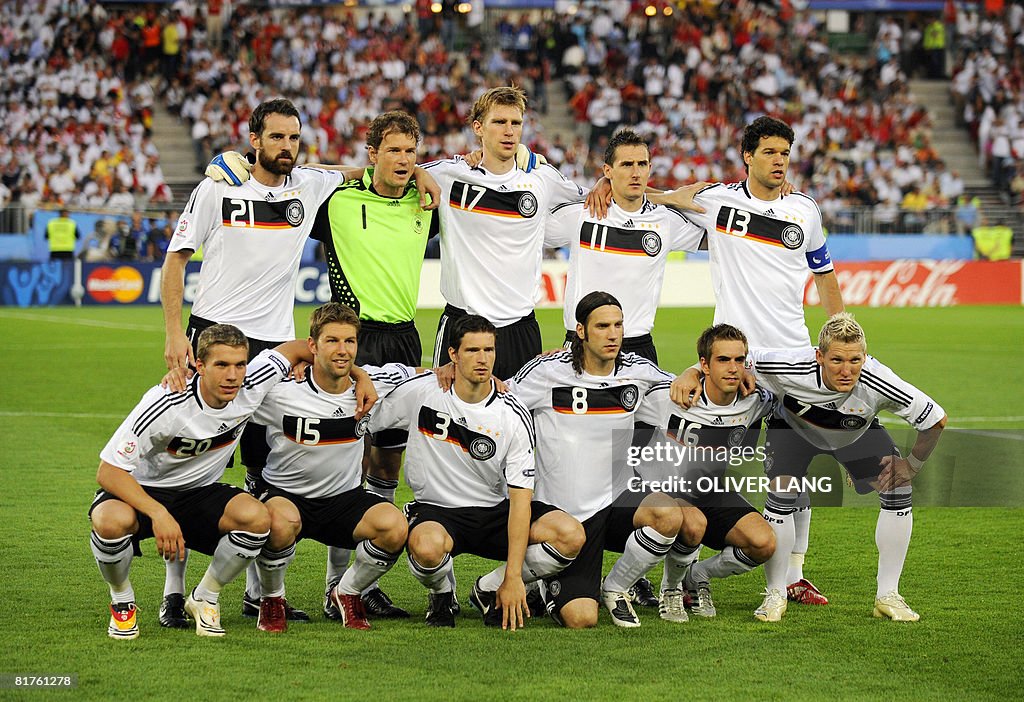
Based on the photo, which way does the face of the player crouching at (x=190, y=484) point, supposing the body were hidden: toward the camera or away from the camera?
toward the camera

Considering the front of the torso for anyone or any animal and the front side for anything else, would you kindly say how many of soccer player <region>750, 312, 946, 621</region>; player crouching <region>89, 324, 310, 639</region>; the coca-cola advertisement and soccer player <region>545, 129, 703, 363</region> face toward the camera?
4

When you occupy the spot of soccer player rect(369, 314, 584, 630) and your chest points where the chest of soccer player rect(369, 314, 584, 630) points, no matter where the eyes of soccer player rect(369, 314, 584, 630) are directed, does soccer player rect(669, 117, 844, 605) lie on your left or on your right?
on your left

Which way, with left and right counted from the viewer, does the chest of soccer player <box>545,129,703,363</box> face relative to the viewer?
facing the viewer

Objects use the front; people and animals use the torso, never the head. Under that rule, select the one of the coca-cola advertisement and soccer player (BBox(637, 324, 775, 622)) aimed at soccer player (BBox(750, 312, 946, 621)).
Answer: the coca-cola advertisement

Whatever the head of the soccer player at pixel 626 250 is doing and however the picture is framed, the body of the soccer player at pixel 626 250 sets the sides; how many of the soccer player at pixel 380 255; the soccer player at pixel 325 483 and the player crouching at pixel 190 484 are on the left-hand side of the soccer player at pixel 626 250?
0

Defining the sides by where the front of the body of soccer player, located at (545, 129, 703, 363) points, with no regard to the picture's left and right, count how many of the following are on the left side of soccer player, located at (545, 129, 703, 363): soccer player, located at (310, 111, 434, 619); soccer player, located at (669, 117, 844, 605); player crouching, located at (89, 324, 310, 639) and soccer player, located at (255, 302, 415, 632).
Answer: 1

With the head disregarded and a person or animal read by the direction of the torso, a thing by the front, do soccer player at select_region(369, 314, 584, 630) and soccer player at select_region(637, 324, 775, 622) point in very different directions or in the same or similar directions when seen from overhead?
same or similar directions

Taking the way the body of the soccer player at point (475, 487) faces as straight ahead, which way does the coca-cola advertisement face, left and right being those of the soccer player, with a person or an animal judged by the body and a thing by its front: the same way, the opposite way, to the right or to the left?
the same way

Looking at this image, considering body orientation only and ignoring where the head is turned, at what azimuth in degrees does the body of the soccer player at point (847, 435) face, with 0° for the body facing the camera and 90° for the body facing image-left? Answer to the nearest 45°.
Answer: approximately 0°

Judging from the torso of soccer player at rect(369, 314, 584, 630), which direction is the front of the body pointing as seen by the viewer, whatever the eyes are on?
toward the camera

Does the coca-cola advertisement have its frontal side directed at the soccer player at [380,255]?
yes

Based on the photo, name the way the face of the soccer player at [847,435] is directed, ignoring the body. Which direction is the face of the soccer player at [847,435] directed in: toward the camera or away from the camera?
toward the camera

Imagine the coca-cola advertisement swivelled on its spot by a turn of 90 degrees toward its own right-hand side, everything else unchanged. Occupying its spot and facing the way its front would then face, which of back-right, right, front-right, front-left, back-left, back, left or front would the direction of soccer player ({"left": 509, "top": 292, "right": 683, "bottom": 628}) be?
left
